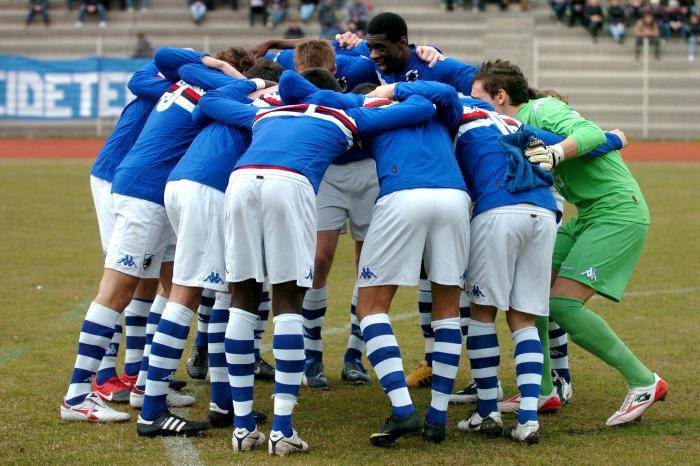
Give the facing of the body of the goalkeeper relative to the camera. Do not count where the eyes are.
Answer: to the viewer's left

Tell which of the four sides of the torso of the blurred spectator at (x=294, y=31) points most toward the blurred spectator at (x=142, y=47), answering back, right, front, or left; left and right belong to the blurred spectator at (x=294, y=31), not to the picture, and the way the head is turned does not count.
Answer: right

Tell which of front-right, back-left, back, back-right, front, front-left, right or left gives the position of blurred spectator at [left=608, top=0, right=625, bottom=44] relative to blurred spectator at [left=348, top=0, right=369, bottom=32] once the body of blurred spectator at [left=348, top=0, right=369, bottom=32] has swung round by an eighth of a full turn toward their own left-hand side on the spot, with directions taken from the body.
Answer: front-left

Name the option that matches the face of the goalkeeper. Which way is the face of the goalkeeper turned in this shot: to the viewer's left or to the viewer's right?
to the viewer's left

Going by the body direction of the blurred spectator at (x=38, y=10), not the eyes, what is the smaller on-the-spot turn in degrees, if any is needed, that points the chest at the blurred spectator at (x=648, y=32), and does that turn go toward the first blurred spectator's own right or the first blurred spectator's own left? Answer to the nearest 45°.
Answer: approximately 45° to the first blurred spectator's own left

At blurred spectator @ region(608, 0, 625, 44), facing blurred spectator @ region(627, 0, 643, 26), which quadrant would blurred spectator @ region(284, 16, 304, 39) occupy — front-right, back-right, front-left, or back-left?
back-left

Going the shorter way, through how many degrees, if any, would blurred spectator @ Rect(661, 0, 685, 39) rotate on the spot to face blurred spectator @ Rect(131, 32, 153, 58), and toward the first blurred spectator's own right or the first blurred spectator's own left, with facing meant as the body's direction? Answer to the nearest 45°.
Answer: approximately 90° to the first blurred spectator's own right

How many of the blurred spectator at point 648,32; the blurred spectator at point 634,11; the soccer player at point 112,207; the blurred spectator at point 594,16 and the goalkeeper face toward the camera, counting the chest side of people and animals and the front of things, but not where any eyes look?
3
